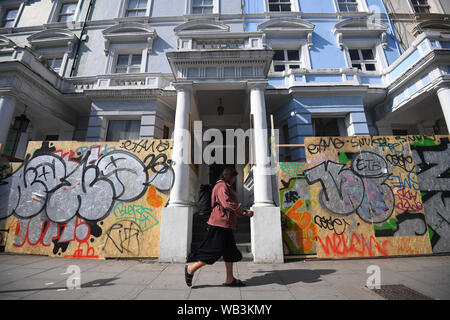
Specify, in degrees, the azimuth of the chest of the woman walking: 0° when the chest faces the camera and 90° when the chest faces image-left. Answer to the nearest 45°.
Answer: approximately 270°

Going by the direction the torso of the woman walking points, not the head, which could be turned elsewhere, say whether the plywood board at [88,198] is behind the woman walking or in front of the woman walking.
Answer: behind

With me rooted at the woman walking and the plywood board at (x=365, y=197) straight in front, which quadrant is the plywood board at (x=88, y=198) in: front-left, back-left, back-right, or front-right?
back-left

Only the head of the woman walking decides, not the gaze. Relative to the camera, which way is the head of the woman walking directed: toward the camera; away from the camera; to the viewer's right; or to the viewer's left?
to the viewer's right

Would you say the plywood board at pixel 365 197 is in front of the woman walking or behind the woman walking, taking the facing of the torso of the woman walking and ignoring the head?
in front
